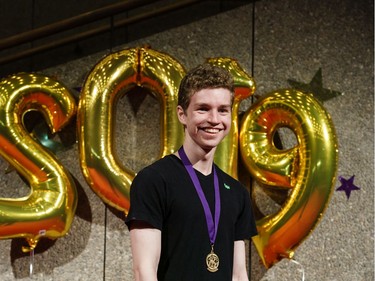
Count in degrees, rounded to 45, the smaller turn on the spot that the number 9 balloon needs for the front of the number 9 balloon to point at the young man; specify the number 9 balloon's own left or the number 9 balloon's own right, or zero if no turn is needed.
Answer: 0° — it already faces them

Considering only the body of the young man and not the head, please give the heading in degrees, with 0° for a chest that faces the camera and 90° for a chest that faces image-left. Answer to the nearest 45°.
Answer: approximately 315°

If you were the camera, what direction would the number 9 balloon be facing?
facing the viewer

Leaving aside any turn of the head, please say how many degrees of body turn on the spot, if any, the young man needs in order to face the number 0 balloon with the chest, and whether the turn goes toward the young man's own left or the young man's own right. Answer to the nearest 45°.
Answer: approximately 135° to the young man's own left

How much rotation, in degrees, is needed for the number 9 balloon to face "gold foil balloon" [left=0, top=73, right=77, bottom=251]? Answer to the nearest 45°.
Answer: approximately 90° to its right

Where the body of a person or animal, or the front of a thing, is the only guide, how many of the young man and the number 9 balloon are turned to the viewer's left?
0

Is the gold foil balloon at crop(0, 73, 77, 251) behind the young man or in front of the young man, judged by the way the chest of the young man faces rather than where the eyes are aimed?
behind

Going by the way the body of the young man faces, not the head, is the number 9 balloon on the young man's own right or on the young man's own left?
on the young man's own left

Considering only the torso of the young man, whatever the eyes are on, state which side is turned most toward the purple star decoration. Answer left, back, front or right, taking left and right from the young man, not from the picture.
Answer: left
